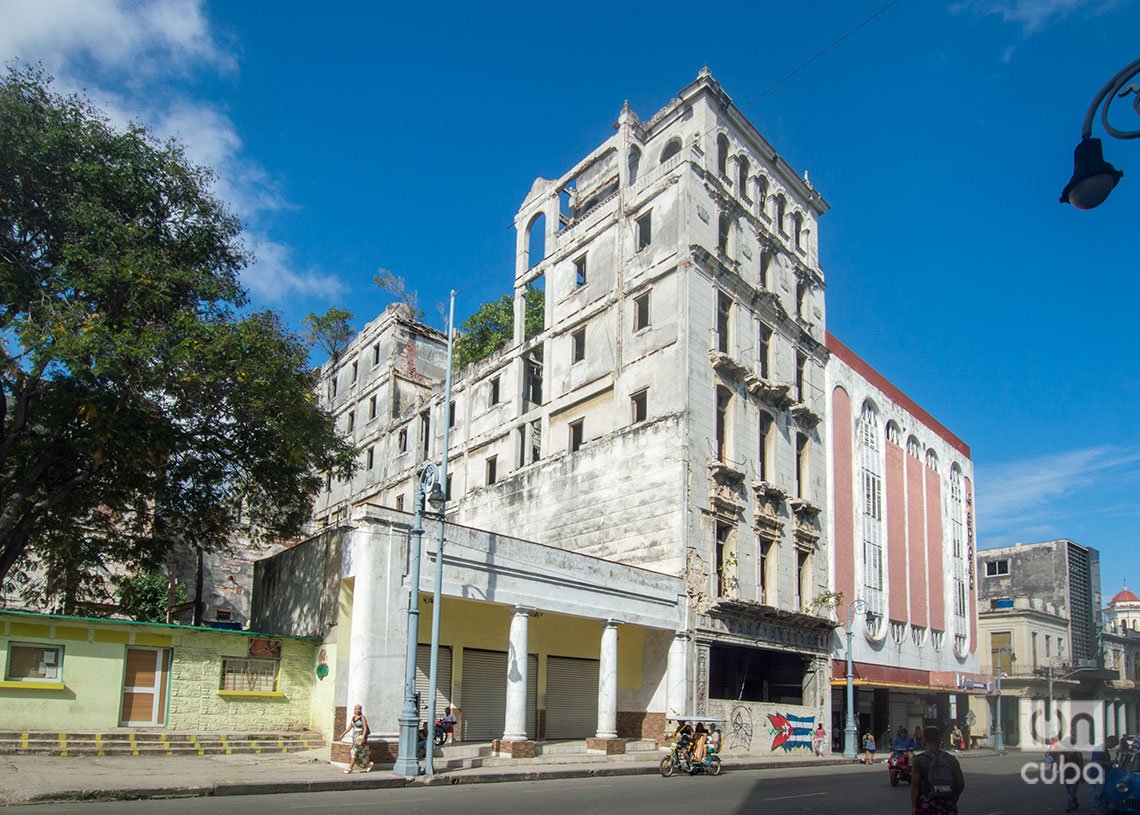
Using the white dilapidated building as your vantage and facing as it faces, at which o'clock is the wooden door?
The wooden door is roughly at 3 o'clock from the white dilapidated building.

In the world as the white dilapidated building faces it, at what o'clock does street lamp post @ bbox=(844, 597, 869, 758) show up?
The street lamp post is roughly at 10 o'clock from the white dilapidated building.

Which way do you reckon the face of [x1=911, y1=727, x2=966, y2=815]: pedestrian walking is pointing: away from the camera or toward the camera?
away from the camera

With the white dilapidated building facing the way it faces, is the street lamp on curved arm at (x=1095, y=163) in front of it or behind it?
in front

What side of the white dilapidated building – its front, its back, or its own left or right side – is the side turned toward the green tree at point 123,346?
right

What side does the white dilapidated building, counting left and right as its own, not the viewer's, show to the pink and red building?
left
